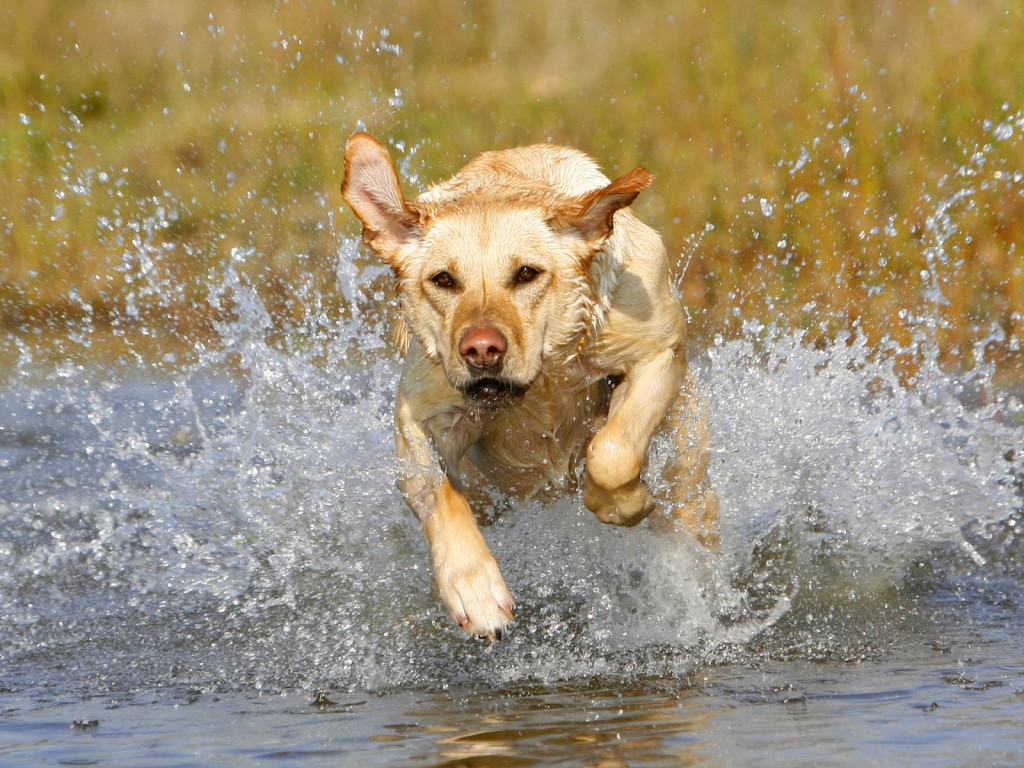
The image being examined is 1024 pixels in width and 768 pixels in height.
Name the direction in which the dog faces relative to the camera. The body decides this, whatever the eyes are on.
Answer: toward the camera
